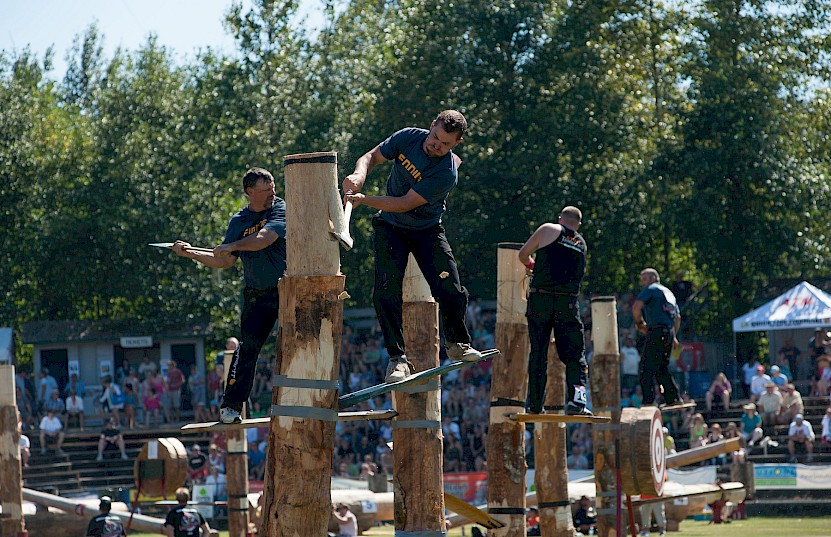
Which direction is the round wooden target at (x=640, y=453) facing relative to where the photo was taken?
to the viewer's right

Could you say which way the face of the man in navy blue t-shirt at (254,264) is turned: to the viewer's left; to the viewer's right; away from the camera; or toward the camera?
to the viewer's right

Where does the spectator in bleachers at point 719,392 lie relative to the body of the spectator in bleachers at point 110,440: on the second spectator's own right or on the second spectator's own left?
on the second spectator's own left

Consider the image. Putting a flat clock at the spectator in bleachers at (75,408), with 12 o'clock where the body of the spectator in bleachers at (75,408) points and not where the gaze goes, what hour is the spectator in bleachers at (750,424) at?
the spectator in bleachers at (750,424) is roughly at 10 o'clock from the spectator in bleachers at (75,408).

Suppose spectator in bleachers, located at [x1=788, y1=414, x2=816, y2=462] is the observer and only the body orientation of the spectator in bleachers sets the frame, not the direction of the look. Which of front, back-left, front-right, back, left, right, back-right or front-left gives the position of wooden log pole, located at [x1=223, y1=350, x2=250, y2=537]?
front-right

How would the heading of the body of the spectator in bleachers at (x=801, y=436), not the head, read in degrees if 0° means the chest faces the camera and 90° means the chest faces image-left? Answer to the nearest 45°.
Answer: approximately 0°

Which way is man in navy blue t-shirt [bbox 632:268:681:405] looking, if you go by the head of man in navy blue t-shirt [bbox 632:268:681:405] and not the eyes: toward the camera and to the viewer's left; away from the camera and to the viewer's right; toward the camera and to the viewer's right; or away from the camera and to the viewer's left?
toward the camera and to the viewer's left

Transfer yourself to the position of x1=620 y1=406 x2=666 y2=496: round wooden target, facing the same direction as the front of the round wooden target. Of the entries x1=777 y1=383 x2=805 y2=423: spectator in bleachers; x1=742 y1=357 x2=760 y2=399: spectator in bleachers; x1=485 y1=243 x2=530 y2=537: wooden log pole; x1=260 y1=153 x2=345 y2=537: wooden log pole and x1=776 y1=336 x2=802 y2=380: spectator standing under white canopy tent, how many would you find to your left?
3

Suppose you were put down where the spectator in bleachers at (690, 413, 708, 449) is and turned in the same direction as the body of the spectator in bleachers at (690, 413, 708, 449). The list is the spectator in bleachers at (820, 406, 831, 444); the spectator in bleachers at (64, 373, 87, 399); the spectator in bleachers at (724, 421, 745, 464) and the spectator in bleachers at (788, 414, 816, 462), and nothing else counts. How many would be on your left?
3

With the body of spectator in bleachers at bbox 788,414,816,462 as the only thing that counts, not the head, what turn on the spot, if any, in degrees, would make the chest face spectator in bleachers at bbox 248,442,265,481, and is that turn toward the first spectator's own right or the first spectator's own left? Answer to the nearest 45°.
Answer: approximately 90° to the first spectator's own right

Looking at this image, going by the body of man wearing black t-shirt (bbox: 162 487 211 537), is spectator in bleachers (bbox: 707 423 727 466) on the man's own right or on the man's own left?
on the man's own right

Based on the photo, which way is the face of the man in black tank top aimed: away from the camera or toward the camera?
away from the camera

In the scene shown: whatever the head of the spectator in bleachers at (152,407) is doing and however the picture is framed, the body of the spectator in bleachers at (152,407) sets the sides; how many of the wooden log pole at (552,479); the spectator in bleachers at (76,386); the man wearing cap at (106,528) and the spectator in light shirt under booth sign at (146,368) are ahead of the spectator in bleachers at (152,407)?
2

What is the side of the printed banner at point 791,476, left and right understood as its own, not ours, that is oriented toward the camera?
front

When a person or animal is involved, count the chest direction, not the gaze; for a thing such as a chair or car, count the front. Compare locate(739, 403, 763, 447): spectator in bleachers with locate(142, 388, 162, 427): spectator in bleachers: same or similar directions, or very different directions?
same or similar directions

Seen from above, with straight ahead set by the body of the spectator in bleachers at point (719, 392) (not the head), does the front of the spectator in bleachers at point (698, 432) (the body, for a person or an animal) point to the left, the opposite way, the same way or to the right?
the same way

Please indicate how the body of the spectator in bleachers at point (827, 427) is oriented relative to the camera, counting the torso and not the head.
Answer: toward the camera
